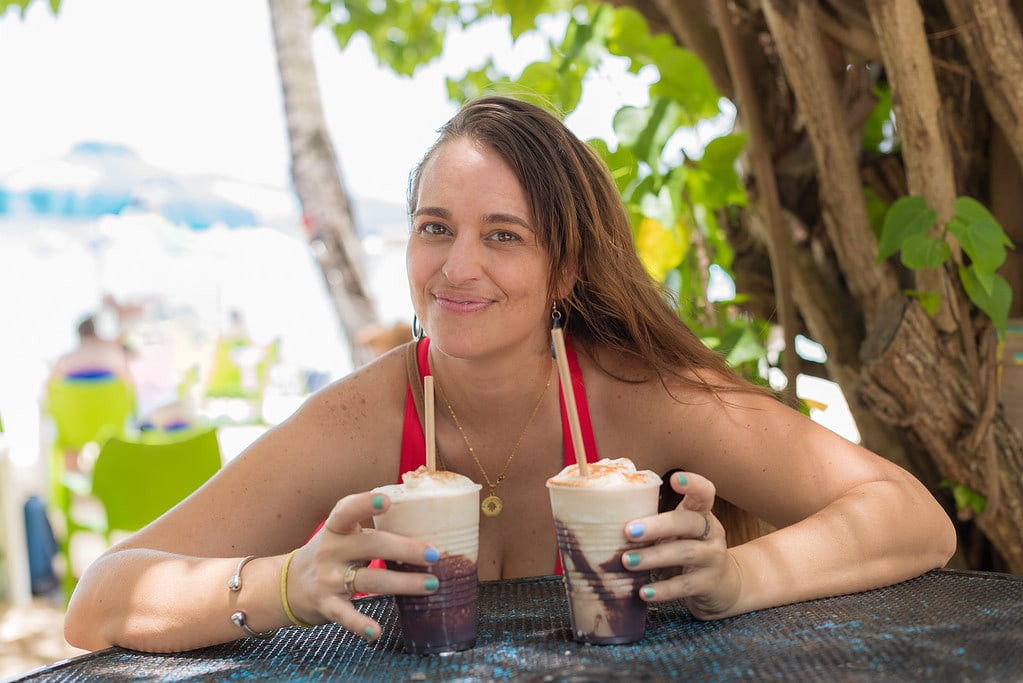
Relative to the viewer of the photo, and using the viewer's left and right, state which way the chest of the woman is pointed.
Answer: facing the viewer

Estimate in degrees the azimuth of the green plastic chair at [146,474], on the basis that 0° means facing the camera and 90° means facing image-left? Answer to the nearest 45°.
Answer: approximately 135°

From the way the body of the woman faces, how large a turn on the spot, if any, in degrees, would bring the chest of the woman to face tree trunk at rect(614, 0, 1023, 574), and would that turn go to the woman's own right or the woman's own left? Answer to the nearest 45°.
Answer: approximately 135° to the woman's own left

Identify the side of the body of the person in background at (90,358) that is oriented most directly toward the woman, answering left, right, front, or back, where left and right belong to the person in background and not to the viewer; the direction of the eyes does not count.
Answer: back

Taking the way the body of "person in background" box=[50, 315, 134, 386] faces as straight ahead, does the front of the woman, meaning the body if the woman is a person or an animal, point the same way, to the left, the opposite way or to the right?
the opposite way

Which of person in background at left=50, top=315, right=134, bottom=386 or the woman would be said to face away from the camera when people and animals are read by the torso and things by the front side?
the person in background

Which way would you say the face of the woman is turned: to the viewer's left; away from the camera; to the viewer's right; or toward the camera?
toward the camera

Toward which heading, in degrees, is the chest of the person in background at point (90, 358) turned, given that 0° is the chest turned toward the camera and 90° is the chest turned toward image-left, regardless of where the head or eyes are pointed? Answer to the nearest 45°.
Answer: approximately 180°

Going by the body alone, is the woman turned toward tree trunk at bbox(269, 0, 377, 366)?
no

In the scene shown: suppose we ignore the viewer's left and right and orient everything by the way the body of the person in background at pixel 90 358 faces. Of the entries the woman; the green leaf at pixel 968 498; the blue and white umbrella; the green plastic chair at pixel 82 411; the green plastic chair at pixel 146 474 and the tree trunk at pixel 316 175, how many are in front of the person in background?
1

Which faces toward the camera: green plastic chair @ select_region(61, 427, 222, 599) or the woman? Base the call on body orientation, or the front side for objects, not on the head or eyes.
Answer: the woman

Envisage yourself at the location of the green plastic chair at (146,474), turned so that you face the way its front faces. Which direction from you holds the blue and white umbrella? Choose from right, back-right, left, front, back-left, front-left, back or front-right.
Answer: front-right

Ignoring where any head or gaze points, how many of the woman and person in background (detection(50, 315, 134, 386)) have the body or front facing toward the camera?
1

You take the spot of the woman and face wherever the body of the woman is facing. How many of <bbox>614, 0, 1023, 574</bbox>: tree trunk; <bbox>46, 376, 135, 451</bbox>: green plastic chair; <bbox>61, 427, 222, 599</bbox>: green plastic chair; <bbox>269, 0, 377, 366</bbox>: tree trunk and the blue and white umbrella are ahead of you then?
0

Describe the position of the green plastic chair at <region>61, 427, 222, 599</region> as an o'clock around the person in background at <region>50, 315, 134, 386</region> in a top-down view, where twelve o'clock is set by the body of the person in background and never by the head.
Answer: The green plastic chair is roughly at 6 o'clock from the person in background.

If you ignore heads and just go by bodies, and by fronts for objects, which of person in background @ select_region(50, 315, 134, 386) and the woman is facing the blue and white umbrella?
the person in background

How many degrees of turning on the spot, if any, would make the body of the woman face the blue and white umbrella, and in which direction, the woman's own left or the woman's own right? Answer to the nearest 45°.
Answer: approximately 135° to the woman's own right

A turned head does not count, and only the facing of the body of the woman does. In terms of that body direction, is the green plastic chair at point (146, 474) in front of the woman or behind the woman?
behind
